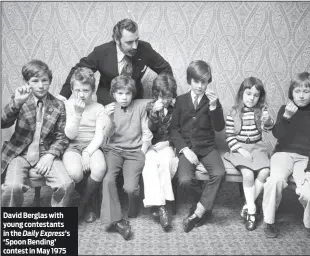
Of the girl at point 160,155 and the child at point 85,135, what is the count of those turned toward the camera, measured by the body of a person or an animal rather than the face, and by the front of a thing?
2

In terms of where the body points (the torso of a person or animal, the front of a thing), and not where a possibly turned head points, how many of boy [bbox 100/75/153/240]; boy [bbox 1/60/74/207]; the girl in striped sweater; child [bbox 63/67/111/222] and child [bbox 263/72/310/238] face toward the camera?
5

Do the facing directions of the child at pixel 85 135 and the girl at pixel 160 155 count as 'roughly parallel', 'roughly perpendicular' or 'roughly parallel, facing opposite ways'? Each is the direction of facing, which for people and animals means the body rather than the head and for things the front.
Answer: roughly parallel

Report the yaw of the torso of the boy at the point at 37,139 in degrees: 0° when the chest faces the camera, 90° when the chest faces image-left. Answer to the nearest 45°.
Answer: approximately 0°

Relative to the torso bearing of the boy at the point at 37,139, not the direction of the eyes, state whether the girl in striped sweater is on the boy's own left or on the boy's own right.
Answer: on the boy's own left

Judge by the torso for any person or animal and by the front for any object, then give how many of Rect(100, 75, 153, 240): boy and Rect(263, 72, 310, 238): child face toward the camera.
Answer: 2

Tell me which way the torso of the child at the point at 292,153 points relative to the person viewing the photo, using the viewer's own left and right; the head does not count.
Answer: facing the viewer

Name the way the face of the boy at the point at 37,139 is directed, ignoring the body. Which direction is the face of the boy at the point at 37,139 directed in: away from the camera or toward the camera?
toward the camera

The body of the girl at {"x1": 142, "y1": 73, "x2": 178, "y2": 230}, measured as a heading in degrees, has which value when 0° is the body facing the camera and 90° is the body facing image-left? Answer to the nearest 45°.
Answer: approximately 0°

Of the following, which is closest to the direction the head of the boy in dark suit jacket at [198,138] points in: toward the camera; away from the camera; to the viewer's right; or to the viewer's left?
toward the camera

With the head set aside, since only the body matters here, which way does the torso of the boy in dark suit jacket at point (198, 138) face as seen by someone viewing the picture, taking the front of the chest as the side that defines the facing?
toward the camera

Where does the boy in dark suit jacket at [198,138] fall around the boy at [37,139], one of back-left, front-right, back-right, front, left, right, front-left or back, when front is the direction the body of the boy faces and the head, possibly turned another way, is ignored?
left

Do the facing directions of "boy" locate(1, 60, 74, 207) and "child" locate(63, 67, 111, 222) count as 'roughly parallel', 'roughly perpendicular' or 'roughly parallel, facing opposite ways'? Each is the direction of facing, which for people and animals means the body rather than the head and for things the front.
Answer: roughly parallel
